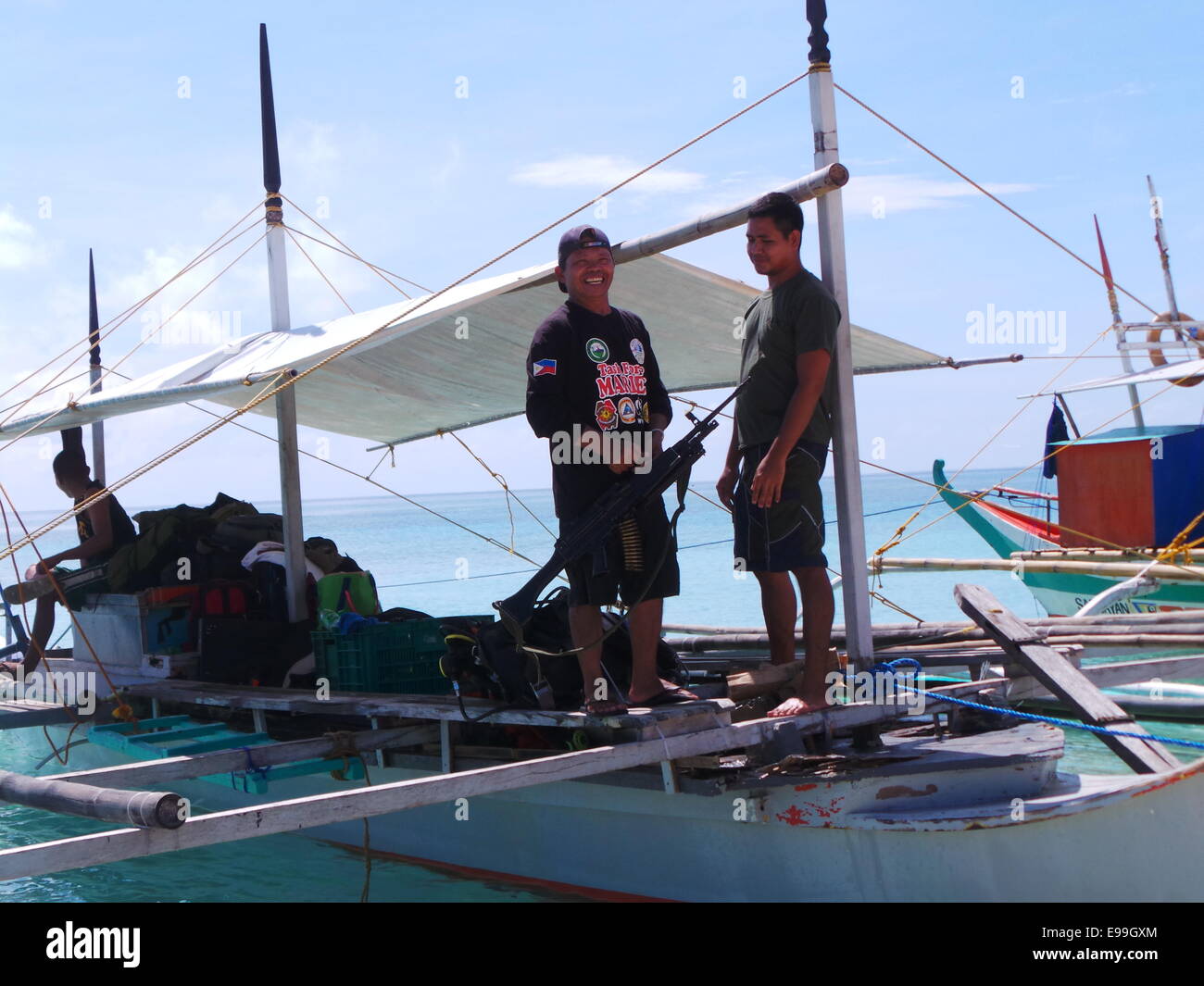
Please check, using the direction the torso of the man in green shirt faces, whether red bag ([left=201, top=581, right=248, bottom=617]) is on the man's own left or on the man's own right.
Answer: on the man's own right

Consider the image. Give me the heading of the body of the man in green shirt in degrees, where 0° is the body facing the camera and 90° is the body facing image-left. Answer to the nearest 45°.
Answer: approximately 45°

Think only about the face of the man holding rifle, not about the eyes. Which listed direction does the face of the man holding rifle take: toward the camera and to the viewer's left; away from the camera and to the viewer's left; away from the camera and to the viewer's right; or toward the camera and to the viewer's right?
toward the camera and to the viewer's right

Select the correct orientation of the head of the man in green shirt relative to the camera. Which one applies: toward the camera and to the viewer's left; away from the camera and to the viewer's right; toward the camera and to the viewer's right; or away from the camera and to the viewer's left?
toward the camera and to the viewer's left

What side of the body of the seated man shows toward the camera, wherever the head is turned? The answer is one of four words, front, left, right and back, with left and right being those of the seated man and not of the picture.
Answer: left

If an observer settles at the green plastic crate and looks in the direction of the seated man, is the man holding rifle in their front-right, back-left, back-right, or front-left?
back-left

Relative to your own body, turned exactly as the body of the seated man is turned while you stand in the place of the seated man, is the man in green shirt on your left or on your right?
on your left

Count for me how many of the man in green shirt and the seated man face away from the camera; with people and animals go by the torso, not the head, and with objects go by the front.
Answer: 0

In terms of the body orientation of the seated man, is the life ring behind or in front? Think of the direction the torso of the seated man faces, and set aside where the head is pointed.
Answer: behind
